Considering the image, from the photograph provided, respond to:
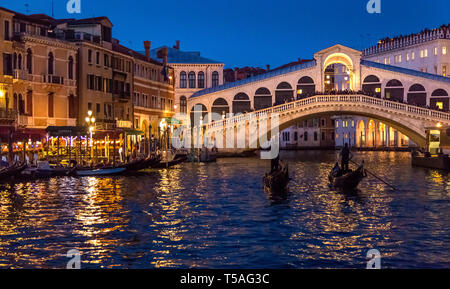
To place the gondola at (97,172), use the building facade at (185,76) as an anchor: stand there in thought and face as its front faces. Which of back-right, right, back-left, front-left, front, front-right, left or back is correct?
front

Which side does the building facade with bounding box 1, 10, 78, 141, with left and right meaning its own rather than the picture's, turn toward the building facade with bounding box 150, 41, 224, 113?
left

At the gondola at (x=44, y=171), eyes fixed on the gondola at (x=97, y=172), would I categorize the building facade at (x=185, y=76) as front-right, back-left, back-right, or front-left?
front-left

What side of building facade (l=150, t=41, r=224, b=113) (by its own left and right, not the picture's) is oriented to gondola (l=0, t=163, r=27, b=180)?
front

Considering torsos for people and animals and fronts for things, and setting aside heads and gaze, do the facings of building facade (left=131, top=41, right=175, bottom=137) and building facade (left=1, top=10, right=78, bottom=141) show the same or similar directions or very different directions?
same or similar directions

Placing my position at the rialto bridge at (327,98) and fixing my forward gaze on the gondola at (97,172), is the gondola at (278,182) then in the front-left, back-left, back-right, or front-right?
front-left

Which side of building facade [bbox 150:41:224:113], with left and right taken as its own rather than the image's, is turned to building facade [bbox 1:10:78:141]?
front

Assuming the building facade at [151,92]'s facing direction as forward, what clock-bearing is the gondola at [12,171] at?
The gondola is roughly at 2 o'clock from the building facade.

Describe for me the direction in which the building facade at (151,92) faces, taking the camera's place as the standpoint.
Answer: facing the viewer and to the right of the viewer

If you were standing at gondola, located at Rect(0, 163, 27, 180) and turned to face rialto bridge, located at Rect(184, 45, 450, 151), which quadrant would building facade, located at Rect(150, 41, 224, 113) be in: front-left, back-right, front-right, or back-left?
front-left

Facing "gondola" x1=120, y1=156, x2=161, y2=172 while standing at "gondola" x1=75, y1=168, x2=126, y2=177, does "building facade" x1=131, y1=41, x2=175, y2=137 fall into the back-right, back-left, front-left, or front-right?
front-left

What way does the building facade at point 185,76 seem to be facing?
toward the camera

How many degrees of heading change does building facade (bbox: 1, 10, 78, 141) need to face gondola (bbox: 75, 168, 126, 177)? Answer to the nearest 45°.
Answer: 0° — it already faces it

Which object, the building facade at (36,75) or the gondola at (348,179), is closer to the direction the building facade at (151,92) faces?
the gondola
